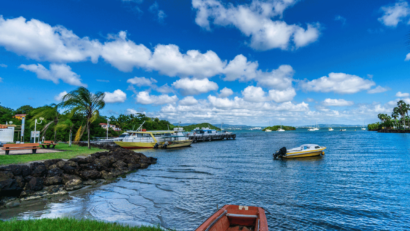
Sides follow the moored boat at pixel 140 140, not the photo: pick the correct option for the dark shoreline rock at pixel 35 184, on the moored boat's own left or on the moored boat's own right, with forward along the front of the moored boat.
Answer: on the moored boat's own left

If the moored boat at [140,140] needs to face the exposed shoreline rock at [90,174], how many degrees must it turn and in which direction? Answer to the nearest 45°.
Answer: approximately 90° to its left

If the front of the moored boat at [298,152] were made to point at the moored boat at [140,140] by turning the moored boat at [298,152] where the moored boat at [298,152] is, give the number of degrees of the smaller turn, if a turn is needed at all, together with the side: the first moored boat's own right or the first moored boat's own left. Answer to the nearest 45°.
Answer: approximately 180°

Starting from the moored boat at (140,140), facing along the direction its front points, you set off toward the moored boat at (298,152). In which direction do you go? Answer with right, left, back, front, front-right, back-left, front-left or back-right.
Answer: back-left

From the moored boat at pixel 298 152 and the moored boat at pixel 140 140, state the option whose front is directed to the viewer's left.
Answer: the moored boat at pixel 140 140

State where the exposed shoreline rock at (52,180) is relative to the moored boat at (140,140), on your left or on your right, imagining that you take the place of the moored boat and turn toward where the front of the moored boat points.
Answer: on your left

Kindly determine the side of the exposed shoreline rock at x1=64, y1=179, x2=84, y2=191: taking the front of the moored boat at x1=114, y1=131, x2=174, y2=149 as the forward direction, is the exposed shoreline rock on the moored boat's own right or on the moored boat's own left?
on the moored boat's own left

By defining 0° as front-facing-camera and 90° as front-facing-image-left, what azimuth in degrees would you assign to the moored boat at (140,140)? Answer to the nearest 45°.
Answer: approximately 90°

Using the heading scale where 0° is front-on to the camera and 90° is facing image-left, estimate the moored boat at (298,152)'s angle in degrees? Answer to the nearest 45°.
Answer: approximately 270°

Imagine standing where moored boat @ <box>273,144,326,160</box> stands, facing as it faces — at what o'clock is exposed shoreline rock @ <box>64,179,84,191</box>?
The exposed shoreline rock is roughly at 4 o'clock from the moored boat.

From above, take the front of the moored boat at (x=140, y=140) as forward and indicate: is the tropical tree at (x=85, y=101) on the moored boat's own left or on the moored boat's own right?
on the moored boat's own left

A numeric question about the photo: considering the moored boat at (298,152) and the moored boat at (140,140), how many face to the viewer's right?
1
